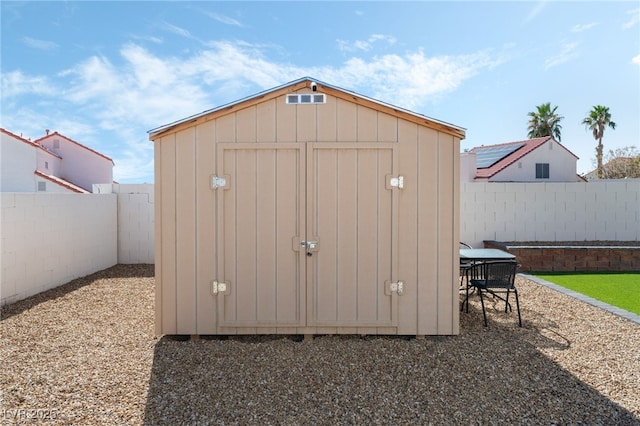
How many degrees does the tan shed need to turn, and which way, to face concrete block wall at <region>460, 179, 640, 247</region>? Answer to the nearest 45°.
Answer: approximately 135° to its left

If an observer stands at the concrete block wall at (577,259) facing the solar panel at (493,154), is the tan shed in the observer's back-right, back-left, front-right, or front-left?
back-left

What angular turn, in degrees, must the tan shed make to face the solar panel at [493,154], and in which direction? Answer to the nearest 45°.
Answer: approximately 135° to its left

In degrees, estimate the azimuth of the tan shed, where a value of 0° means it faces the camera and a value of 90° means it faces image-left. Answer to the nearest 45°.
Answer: approximately 0°

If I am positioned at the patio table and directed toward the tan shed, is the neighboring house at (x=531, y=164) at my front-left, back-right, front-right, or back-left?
back-right

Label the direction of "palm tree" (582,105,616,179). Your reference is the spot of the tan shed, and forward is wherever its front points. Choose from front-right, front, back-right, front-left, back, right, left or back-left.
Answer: back-left

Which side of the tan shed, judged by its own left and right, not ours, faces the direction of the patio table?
left

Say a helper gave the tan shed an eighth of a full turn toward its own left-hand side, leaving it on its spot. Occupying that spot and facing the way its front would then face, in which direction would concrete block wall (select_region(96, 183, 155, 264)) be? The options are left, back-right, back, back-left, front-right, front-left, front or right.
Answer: back

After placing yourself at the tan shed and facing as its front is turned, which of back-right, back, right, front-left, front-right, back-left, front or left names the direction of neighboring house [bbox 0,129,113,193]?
back-right

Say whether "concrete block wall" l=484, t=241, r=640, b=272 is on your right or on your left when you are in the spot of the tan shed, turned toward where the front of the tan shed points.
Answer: on your left
